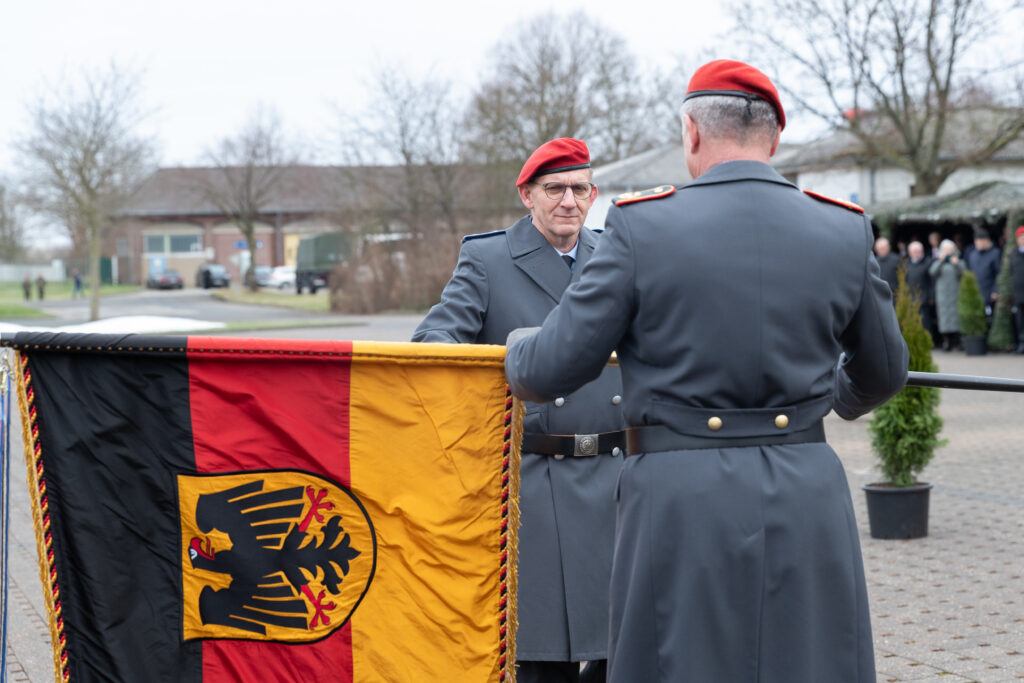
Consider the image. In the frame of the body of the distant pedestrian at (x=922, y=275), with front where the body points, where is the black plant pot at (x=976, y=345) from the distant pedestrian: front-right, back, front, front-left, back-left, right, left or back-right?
left

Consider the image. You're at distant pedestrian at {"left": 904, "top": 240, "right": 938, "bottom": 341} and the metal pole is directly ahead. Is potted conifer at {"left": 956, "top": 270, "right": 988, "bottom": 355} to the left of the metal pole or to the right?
left

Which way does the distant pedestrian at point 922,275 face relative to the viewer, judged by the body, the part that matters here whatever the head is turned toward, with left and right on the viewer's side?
facing the viewer and to the left of the viewer

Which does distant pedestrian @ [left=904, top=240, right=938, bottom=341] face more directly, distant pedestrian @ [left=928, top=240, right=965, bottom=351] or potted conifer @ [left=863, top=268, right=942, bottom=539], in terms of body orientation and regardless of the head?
the potted conifer

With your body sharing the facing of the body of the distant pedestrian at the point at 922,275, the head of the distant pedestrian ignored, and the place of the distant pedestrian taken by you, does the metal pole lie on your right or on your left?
on your left

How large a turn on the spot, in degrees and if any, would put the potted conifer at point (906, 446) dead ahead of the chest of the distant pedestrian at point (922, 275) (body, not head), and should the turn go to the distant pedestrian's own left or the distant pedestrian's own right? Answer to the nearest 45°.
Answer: approximately 45° to the distant pedestrian's own left

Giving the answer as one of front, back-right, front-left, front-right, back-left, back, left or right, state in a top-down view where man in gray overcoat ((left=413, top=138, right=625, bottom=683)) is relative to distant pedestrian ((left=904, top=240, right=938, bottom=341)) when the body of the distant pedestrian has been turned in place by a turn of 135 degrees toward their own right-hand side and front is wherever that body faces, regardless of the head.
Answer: back

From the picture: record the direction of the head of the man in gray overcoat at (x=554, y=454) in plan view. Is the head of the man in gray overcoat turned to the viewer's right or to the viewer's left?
to the viewer's right

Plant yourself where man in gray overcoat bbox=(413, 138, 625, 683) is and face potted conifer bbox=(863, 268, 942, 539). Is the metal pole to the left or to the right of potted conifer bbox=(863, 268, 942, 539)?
right

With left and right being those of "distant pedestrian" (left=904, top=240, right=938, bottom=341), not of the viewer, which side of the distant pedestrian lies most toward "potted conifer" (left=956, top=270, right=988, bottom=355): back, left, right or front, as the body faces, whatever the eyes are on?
left
